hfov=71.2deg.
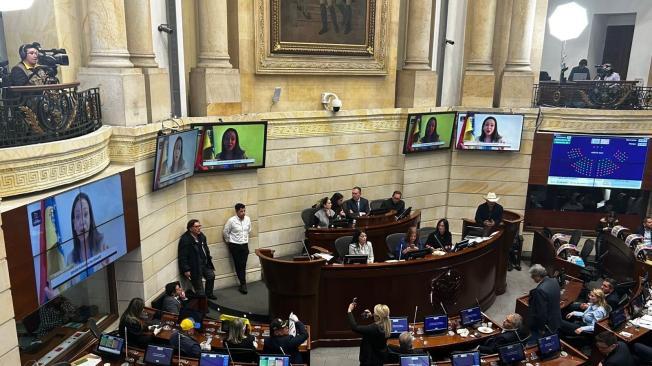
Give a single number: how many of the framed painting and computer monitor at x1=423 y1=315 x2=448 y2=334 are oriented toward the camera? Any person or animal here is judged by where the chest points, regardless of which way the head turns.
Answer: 2

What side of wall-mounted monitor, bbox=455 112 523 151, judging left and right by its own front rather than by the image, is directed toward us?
front

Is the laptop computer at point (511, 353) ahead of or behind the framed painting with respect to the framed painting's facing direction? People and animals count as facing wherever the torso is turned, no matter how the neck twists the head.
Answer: ahead

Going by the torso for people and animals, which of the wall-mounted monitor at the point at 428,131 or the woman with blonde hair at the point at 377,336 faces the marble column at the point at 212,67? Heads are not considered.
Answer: the woman with blonde hair

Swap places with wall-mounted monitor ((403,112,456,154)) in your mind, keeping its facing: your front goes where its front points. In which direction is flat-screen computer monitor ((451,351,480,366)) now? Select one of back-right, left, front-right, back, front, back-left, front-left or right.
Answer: front-right

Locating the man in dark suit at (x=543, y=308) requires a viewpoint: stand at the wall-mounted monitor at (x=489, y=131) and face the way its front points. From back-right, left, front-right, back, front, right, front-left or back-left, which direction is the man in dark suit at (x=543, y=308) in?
front

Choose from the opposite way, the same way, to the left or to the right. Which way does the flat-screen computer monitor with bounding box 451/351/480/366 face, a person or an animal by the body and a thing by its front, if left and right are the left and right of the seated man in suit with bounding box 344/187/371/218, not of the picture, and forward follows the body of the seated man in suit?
the same way

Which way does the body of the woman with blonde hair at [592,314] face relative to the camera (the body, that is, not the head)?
to the viewer's left

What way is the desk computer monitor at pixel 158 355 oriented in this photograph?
toward the camera

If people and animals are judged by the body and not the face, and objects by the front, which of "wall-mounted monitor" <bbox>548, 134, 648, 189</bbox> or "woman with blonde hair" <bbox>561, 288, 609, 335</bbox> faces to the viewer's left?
the woman with blonde hair

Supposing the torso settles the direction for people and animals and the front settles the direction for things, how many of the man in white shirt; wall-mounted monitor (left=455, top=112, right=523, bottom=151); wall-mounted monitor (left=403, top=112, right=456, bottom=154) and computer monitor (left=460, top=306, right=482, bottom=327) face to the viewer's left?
0

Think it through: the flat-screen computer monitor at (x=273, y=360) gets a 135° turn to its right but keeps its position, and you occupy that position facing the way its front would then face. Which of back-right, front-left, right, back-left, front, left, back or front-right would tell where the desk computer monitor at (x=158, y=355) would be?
front-left

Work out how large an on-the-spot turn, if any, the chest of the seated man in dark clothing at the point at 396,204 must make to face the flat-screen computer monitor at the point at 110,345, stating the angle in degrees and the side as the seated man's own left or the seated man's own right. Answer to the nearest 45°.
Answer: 0° — they already face it

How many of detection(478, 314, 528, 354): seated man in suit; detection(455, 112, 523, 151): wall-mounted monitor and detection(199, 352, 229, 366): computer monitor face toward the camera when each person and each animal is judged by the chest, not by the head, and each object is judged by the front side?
2

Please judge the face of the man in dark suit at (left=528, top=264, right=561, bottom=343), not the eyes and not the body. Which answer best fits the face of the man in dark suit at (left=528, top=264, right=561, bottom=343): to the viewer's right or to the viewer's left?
to the viewer's left

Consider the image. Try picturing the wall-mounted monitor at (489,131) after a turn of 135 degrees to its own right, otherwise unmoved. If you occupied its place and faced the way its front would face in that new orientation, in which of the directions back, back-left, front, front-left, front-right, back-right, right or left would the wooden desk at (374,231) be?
left

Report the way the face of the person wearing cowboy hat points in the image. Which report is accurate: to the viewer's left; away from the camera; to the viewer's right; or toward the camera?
toward the camera
